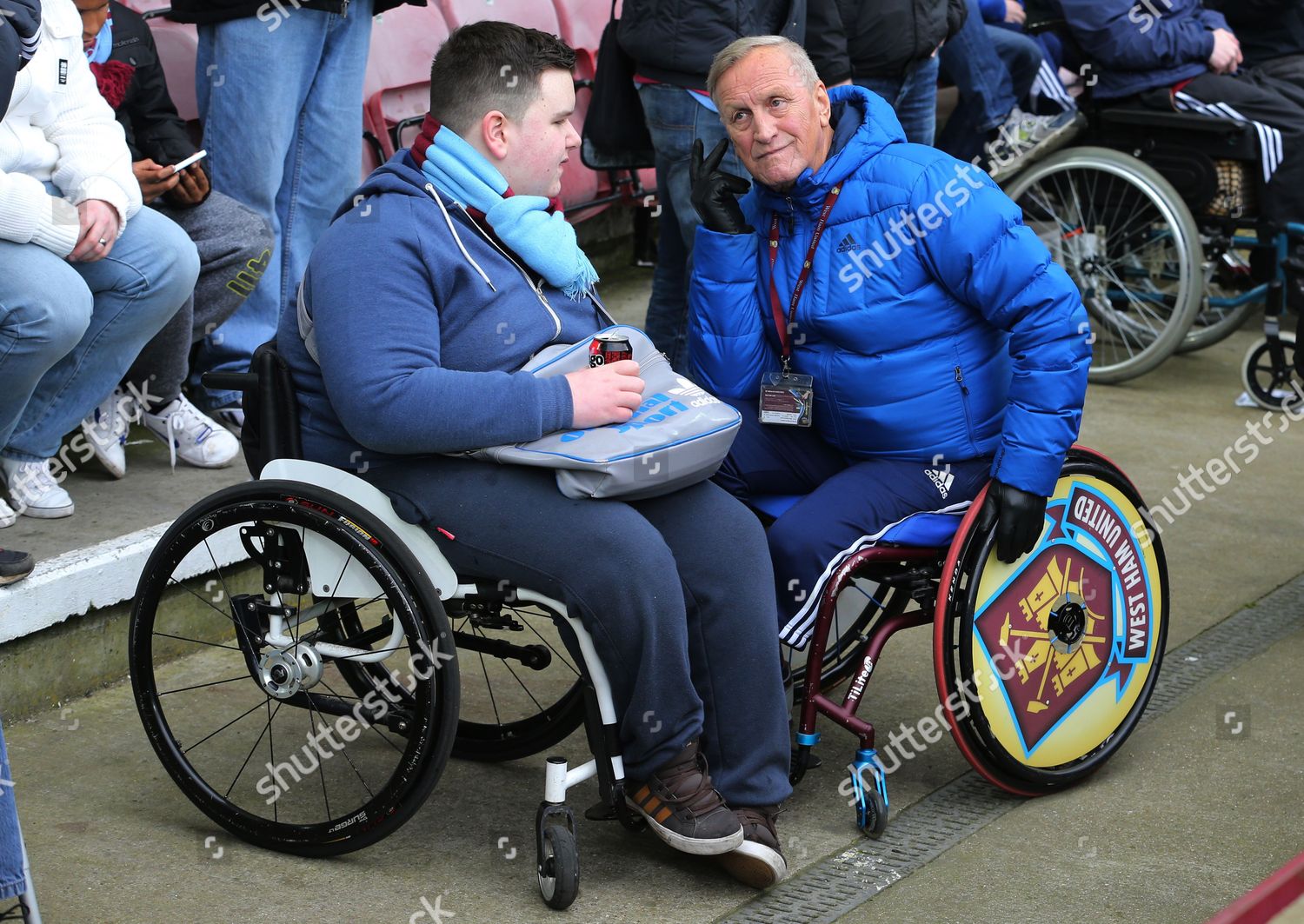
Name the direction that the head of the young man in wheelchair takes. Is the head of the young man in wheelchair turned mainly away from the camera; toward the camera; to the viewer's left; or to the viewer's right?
to the viewer's right

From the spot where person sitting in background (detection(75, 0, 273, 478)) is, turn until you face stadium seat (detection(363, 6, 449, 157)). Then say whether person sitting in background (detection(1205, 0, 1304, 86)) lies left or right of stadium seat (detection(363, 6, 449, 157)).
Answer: right

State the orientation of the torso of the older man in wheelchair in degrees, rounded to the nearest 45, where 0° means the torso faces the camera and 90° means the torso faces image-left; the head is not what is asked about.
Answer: approximately 45°

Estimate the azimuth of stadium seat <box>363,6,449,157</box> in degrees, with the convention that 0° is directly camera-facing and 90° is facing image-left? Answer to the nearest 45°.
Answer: approximately 315°

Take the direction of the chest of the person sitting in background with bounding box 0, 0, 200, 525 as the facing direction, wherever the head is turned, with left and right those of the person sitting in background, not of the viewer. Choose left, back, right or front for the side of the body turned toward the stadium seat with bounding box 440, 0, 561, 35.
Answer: left

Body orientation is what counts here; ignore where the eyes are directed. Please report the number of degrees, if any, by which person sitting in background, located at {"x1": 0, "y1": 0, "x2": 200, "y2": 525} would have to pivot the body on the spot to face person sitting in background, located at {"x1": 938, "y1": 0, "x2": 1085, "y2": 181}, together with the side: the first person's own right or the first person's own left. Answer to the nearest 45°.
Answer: approximately 90° to the first person's own left
